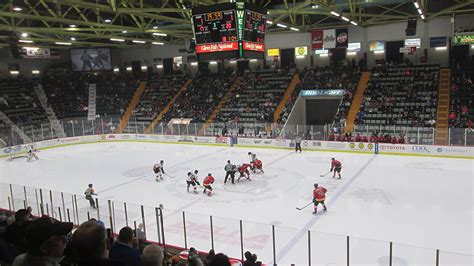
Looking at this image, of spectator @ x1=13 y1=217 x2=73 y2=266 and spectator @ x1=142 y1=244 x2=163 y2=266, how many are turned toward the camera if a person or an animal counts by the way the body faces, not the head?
0

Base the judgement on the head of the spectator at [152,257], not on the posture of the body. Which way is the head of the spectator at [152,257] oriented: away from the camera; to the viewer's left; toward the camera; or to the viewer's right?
away from the camera

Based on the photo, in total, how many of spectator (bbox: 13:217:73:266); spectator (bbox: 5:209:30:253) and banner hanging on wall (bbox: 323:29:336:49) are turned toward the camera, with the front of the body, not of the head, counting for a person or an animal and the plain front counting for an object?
1

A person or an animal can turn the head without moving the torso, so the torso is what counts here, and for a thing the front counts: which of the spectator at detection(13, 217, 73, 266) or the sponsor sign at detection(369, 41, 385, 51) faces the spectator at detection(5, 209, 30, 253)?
the sponsor sign

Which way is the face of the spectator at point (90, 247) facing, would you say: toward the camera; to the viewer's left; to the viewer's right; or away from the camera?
away from the camera

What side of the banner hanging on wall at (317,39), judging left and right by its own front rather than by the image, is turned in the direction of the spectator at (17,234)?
front

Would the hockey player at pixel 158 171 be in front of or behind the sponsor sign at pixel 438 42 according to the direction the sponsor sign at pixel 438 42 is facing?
in front

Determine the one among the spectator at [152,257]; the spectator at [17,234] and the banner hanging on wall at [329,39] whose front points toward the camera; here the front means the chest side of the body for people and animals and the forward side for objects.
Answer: the banner hanging on wall
